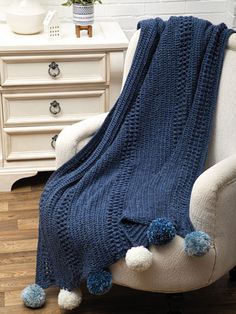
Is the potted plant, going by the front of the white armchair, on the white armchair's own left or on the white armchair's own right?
on the white armchair's own right

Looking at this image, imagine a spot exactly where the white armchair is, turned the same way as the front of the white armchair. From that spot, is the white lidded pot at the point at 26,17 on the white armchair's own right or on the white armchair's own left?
on the white armchair's own right

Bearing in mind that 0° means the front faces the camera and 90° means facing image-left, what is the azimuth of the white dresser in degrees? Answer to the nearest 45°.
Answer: approximately 0°

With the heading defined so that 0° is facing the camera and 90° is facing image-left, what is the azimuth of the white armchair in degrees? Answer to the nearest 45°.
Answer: approximately 45°

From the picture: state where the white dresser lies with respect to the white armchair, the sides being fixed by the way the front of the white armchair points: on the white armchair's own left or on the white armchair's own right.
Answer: on the white armchair's own right
